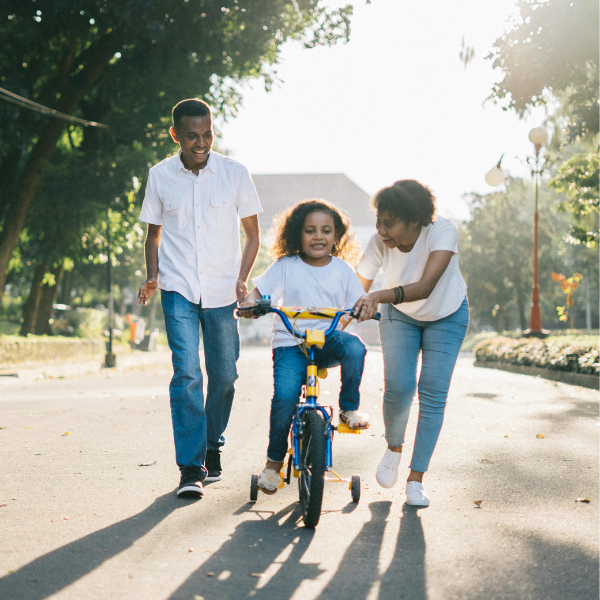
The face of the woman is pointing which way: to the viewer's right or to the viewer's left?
to the viewer's left

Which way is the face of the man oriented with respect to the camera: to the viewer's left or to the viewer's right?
to the viewer's right

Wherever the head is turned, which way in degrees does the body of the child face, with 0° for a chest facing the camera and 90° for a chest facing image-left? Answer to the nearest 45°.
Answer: approximately 0°

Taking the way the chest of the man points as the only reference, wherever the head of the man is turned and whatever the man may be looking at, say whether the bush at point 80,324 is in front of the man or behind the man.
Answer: behind

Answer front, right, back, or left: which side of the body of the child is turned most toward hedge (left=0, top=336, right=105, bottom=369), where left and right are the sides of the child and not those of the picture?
back

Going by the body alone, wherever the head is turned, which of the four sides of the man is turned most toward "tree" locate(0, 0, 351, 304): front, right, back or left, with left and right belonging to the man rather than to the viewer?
back

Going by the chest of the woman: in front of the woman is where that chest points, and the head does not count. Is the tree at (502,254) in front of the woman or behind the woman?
behind

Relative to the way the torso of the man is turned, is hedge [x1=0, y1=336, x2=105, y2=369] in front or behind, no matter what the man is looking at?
behind

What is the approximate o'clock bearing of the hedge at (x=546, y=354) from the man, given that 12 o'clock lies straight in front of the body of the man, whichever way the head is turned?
The hedge is roughly at 7 o'clock from the man.

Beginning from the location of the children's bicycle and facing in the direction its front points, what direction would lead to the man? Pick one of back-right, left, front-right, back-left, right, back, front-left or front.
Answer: back-right

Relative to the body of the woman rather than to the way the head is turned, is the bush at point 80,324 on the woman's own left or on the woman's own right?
on the woman's own right

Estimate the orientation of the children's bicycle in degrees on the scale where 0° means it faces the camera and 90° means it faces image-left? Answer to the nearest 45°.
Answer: approximately 0°
